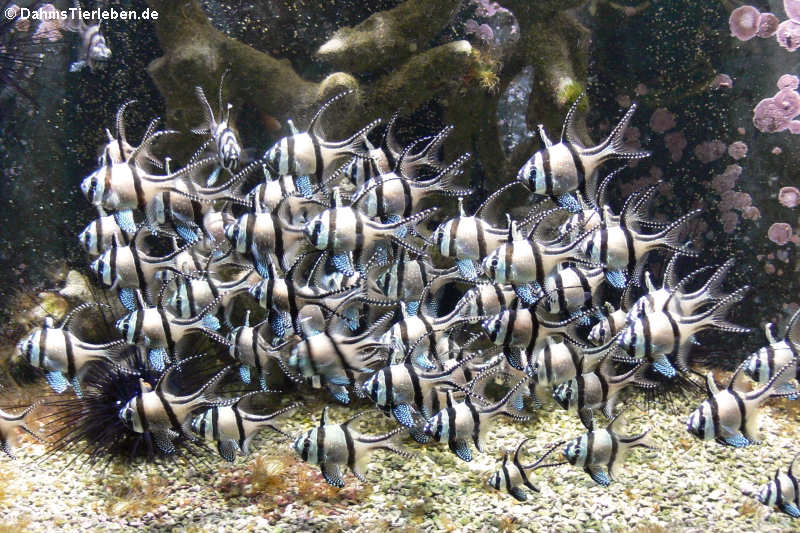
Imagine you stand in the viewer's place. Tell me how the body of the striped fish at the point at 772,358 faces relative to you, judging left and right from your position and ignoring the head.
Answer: facing to the left of the viewer

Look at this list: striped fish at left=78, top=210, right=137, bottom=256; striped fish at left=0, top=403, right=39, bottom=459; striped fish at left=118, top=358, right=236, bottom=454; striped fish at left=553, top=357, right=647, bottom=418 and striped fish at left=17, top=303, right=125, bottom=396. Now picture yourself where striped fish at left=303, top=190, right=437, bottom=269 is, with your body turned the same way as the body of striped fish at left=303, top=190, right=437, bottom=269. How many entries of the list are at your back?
1

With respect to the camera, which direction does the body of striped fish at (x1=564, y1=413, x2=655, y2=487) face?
to the viewer's left

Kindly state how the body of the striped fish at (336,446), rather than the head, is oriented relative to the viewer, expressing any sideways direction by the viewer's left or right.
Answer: facing to the left of the viewer

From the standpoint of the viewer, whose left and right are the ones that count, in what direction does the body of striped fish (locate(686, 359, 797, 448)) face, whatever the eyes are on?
facing to the left of the viewer

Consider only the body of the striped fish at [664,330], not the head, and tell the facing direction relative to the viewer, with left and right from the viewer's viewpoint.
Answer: facing to the left of the viewer

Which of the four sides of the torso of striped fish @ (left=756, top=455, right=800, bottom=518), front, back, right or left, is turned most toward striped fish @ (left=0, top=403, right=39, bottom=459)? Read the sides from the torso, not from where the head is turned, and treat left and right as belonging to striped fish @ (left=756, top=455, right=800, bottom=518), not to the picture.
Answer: front

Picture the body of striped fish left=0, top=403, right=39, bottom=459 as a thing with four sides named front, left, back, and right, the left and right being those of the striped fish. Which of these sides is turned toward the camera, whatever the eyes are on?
left

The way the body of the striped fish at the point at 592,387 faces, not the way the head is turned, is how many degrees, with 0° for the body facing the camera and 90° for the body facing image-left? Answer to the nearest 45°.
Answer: approximately 90°

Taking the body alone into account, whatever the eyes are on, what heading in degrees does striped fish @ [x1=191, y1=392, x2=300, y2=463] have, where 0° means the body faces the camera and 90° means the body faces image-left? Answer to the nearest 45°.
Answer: approximately 90°

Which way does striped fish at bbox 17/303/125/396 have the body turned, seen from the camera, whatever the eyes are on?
to the viewer's left

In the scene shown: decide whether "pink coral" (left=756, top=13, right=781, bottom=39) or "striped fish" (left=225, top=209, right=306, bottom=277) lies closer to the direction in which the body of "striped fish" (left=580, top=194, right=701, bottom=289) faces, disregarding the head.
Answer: the striped fish

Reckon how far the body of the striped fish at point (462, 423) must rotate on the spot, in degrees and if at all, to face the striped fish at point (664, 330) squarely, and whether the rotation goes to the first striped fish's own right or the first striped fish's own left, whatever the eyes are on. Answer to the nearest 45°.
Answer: approximately 180°

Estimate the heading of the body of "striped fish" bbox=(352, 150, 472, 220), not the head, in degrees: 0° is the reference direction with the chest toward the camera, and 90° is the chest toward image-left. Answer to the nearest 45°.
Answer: approximately 90°
